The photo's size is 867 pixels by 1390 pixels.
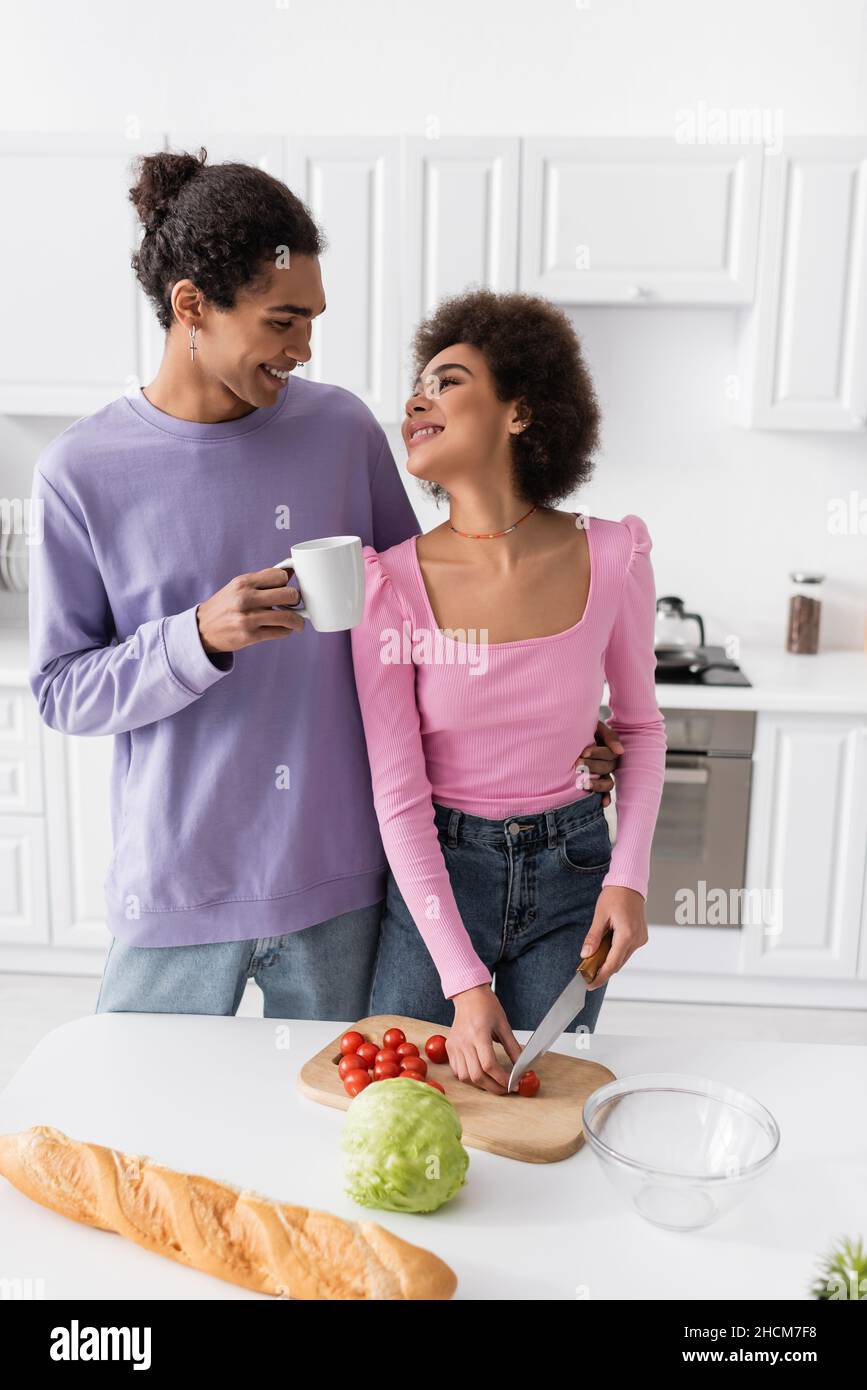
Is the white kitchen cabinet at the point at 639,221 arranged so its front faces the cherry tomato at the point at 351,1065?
yes

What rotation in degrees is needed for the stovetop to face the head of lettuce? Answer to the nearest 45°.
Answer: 0° — it already faces it

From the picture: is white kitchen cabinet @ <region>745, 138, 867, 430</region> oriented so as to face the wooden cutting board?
yes

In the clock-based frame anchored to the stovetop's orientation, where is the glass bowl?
The glass bowl is roughly at 12 o'clock from the stovetop.

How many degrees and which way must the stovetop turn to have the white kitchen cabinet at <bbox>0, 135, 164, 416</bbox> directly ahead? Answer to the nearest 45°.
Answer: approximately 90° to its right

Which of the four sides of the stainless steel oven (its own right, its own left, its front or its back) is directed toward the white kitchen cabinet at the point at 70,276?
right

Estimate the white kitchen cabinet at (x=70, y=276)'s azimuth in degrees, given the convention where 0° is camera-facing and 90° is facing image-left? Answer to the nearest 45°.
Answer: approximately 0°

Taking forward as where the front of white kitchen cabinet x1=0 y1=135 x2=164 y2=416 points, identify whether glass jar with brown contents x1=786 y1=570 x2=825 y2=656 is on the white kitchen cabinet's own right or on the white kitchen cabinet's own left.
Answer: on the white kitchen cabinet's own left

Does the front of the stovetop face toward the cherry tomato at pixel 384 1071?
yes
